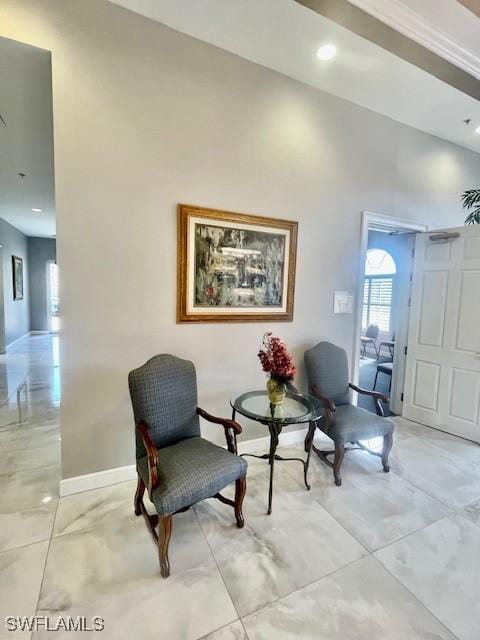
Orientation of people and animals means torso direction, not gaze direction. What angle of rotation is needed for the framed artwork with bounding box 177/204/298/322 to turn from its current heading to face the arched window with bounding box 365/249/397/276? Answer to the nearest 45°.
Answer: approximately 90° to its left

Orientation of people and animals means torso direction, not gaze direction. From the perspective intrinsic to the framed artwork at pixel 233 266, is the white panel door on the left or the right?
on its left

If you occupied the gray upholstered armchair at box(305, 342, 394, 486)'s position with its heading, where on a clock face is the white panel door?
The white panel door is roughly at 9 o'clock from the gray upholstered armchair.

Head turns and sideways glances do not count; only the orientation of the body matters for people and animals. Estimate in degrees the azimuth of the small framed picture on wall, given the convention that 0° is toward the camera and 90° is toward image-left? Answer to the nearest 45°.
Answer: approximately 270°

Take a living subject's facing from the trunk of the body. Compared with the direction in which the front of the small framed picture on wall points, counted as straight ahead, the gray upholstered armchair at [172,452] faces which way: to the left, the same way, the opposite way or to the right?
to the right

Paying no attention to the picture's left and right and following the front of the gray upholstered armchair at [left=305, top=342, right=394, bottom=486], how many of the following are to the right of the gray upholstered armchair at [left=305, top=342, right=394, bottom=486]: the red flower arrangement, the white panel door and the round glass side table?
2

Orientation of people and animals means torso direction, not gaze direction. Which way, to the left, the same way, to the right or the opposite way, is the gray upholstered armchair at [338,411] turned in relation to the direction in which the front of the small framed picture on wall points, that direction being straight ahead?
to the right

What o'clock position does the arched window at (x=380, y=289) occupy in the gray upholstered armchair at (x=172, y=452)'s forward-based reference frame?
The arched window is roughly at 9 o'clock from the gray upholstered armchair.

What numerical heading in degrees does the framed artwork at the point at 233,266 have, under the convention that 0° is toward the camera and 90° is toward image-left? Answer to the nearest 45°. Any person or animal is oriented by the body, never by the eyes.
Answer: approximately 315°

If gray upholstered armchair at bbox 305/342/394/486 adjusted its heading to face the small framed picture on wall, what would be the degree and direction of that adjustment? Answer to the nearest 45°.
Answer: approximately 135° to its right
